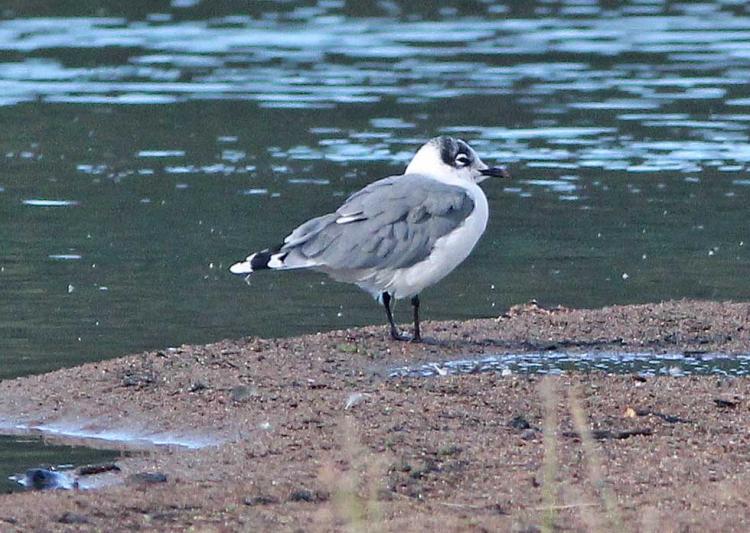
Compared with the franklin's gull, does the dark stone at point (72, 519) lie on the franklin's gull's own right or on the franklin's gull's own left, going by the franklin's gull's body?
on the franklin's gull's own right

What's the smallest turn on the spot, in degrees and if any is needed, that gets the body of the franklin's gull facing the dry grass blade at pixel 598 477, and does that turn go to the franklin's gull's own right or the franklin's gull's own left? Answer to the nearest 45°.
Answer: approximately 90° to the franklin's gull's own right

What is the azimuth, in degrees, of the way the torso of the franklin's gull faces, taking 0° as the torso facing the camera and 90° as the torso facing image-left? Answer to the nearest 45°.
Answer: approximately 270°

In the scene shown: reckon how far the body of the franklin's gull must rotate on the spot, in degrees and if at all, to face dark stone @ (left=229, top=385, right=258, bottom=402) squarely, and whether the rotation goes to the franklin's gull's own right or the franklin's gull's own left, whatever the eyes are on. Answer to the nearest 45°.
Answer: approximately 135° to the franklin's gull's own right

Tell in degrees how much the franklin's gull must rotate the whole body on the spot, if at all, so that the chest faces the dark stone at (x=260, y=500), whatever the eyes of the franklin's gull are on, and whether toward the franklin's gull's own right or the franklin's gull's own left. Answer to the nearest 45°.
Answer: approximately 90° to the franklin's gull's own right

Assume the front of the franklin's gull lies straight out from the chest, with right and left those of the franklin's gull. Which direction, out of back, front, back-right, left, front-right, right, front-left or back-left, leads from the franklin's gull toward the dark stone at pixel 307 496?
right

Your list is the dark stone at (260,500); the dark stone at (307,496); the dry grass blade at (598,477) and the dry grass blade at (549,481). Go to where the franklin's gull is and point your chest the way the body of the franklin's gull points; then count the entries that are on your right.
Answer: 4

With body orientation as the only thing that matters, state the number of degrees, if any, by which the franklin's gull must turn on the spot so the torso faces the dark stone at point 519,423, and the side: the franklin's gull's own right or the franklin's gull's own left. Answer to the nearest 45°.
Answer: approximately 90° to the franklin's gull's own right

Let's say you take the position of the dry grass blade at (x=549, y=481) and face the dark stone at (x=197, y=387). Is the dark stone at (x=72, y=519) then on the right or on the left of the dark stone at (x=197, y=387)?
left

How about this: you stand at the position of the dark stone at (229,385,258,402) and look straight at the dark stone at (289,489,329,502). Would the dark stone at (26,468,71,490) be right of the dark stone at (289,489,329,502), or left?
right

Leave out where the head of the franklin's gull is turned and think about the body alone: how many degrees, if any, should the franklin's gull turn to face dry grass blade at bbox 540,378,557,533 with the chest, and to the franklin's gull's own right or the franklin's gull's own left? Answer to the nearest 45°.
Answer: approximately 90° to the franklin's gull's own right
